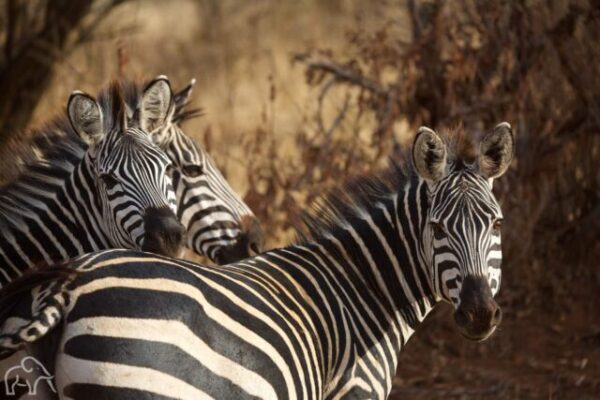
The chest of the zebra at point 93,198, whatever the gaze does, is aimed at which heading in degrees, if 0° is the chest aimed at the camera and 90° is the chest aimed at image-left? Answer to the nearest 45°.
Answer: approximately 315°

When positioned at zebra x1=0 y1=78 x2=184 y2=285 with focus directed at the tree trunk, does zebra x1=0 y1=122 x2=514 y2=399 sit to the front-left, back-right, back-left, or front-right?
back-right

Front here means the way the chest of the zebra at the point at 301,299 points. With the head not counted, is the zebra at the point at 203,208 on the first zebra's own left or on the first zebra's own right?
on the first zebra's own left

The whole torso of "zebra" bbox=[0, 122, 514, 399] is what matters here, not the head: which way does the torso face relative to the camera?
to the viewer's right
